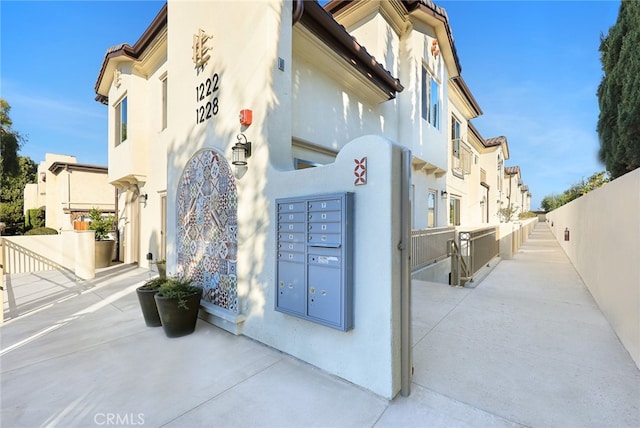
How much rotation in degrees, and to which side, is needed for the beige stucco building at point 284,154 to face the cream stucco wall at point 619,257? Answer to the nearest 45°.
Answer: approximately 135° to its left

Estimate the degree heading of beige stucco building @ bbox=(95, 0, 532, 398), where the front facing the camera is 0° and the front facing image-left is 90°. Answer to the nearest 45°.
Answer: approximately 45°

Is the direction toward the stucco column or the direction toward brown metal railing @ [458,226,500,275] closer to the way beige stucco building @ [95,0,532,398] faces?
the stucco column

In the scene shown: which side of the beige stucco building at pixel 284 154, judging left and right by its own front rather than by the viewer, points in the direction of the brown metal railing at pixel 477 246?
left

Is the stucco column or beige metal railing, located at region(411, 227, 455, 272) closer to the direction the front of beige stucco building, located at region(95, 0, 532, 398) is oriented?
the stucco column

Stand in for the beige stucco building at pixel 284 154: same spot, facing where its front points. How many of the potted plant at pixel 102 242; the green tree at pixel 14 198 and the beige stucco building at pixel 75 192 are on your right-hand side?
3

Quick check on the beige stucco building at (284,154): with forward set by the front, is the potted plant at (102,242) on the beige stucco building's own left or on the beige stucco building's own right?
on the beige stucco building's own right

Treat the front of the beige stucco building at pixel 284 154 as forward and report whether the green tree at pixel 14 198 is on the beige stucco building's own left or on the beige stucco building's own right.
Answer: on the beige stucco building's own right

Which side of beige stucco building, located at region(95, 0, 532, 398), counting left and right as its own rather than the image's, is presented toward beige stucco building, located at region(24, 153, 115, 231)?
right
